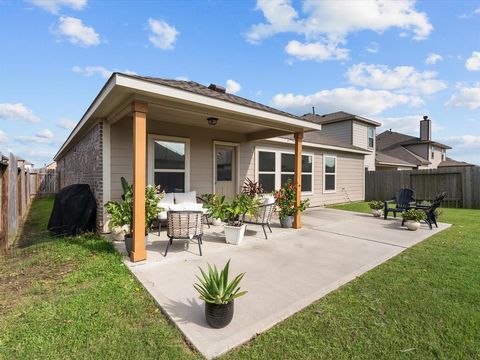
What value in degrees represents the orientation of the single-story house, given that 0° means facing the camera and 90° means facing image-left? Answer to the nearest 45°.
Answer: approximately 135°

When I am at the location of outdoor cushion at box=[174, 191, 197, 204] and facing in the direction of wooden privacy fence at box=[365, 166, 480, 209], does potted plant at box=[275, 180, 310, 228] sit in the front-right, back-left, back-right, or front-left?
front-right

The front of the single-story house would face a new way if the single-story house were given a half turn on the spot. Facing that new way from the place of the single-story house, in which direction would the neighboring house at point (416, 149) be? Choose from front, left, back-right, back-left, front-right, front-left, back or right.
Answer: left

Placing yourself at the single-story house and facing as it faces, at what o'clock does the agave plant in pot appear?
The agave plant in pot is roughly at 1 o'clock from the single-story house.

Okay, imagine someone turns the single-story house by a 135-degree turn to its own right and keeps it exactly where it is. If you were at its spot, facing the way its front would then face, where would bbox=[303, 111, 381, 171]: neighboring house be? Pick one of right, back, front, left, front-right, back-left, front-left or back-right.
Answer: front-left
